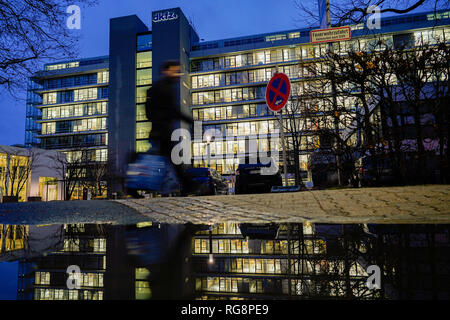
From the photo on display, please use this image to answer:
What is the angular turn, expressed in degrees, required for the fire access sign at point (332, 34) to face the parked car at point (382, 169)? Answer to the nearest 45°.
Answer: approximately 180°

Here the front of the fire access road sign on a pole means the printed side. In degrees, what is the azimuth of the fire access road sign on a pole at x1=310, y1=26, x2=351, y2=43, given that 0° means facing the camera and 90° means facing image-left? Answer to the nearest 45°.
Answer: approximately 0°

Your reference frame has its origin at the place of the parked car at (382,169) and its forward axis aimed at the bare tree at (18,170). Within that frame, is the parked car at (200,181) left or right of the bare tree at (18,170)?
left

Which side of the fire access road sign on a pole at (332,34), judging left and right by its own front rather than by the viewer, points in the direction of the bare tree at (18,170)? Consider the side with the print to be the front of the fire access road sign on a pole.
right

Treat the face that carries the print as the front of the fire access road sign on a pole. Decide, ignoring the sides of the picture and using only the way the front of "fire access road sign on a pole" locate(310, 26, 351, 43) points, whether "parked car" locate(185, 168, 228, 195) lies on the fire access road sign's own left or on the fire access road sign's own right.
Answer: on the fire access road sign's own right

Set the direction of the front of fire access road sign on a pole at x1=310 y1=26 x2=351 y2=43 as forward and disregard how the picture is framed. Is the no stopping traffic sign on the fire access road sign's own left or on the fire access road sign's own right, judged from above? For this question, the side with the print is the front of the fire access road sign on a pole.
on the fire access road sign's own right
